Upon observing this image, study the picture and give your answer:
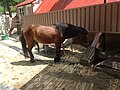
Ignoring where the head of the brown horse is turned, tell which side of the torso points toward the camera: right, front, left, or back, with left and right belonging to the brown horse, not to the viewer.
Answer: right
